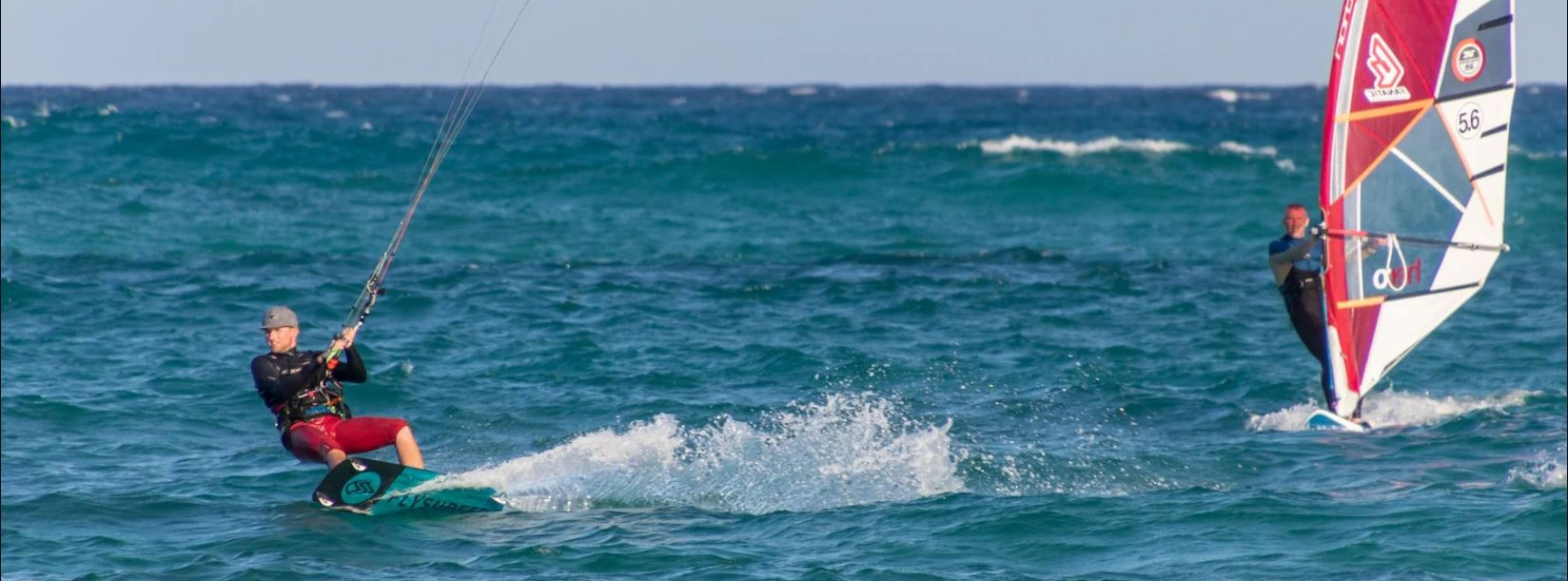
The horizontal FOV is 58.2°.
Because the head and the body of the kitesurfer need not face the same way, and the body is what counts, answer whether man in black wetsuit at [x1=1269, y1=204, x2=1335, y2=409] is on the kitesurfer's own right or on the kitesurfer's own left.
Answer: on the kitesurfer's own left
